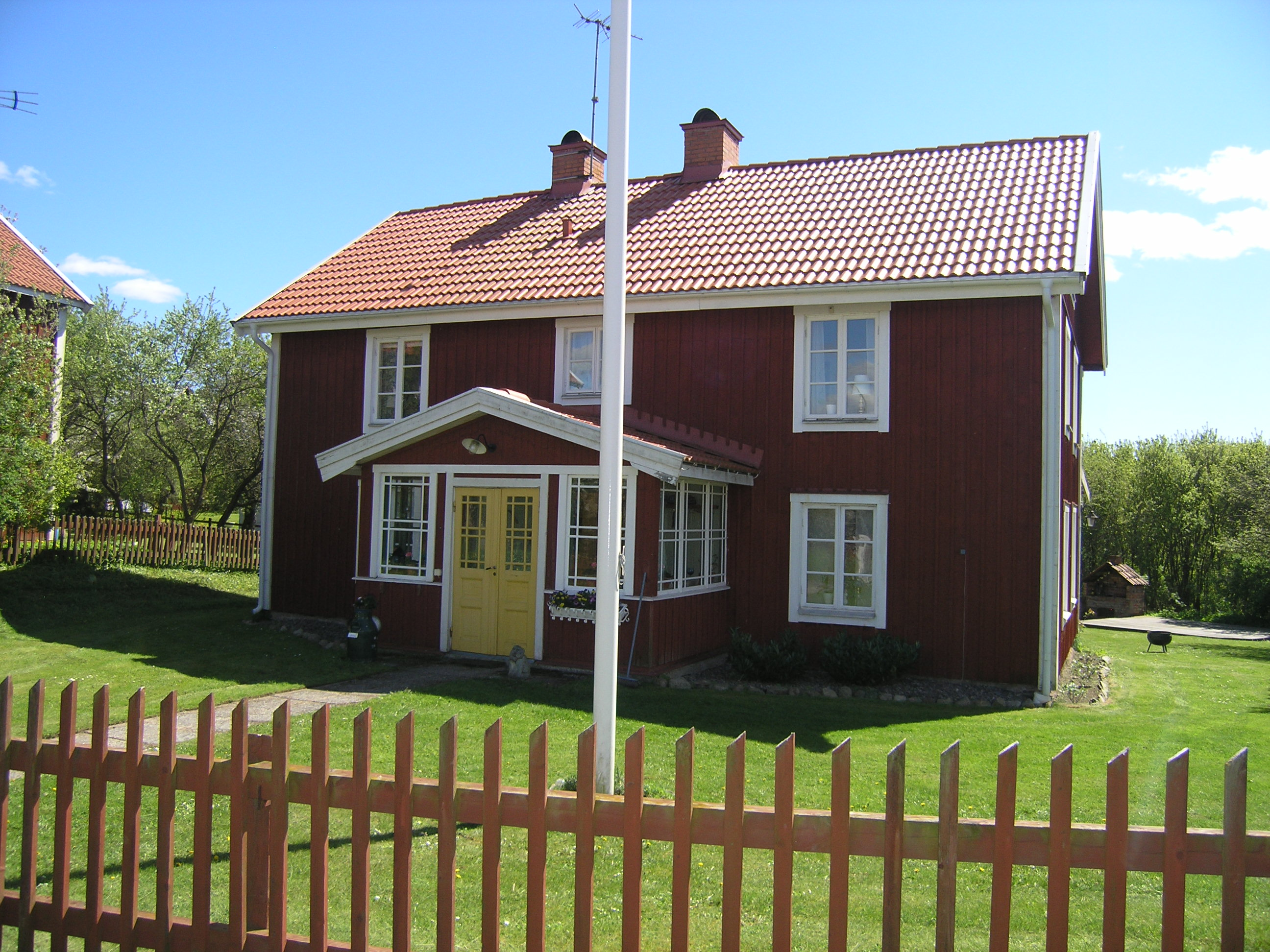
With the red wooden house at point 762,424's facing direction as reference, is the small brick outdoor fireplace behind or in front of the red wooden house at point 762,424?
behind

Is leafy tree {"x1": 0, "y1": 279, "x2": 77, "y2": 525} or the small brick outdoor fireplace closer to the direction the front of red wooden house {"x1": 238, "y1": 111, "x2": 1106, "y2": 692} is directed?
the leafy tree

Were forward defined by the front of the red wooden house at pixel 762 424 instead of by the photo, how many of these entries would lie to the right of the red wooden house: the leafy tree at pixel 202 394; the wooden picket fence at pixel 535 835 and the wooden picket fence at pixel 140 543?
2

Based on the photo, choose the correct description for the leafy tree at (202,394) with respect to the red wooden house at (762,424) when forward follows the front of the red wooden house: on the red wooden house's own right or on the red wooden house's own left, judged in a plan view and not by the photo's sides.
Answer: on the red wooden house's own right

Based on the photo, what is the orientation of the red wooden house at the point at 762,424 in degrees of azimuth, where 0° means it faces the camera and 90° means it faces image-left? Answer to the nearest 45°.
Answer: approximately 45°

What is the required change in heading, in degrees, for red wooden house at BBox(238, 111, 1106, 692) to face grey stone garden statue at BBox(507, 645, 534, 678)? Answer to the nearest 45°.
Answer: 0° — it already faces it

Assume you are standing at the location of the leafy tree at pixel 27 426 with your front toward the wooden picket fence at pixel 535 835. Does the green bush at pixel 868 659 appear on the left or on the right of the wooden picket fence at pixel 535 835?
left

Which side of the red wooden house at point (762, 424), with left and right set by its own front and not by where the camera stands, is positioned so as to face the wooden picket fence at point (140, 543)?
right
